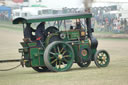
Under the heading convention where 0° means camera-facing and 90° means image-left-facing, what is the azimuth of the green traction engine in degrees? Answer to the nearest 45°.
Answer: approximately 225°
